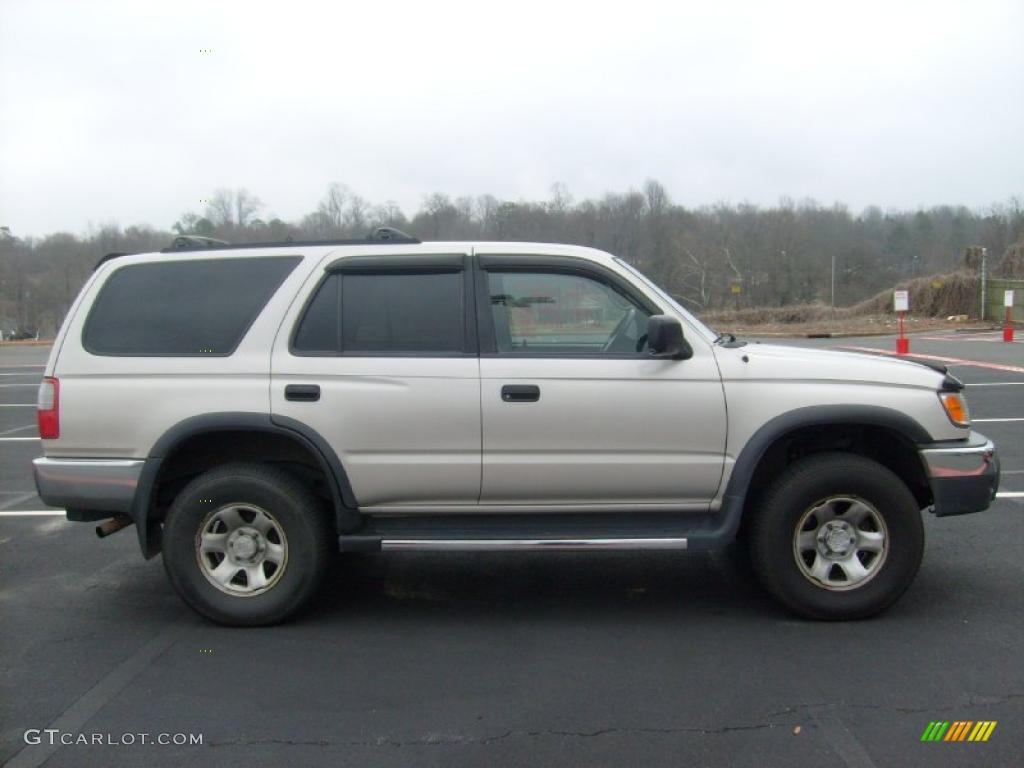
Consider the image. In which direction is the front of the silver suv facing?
to the viewer's right
